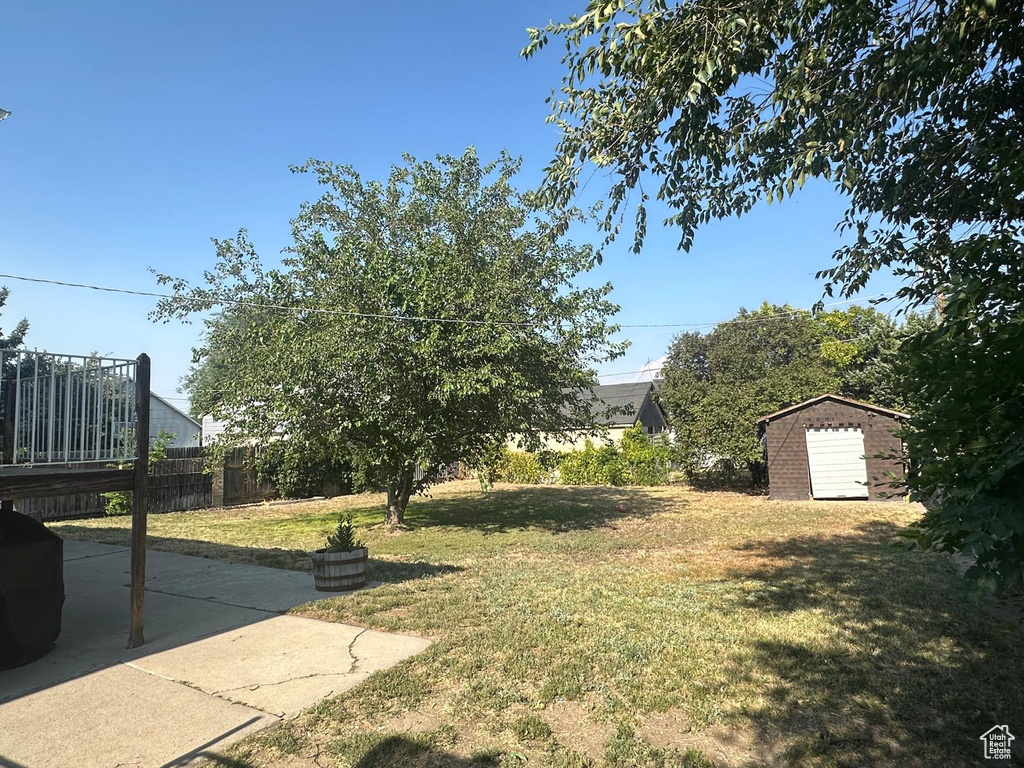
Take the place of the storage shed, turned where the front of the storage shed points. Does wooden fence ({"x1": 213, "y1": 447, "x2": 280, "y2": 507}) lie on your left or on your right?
on your right

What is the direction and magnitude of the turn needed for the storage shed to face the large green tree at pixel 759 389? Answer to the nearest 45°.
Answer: approximately 135° to its right

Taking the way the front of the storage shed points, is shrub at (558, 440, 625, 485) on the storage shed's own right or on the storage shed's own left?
on the storage shed's own right

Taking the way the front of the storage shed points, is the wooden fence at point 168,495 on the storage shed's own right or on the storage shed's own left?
on the storage shed's own right

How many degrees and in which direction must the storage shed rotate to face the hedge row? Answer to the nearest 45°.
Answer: approximately 135° to its right

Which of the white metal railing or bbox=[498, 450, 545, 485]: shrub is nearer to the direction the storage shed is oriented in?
the white metal railing

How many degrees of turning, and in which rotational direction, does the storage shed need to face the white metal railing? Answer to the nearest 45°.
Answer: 0° — it already faces it

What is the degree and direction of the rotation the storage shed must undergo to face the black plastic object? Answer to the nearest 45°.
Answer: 0° — it already faces it

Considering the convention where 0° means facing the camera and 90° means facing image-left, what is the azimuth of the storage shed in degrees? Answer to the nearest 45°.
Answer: approximately 0°

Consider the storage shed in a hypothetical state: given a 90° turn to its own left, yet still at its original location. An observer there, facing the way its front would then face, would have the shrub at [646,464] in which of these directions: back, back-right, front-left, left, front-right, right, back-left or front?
back-left
